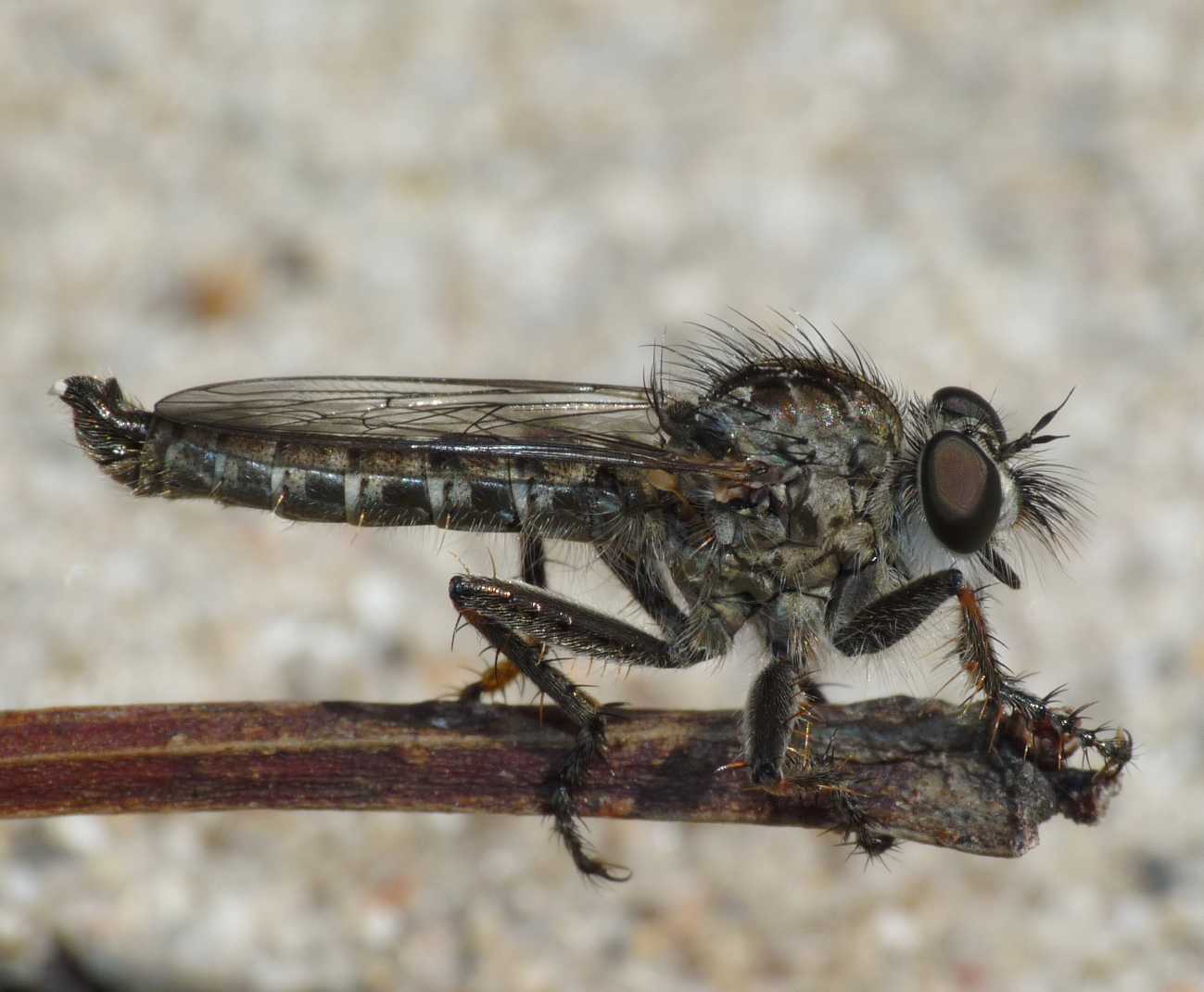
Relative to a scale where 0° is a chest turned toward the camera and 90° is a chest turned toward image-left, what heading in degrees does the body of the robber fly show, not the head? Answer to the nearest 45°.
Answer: approximately 270°
